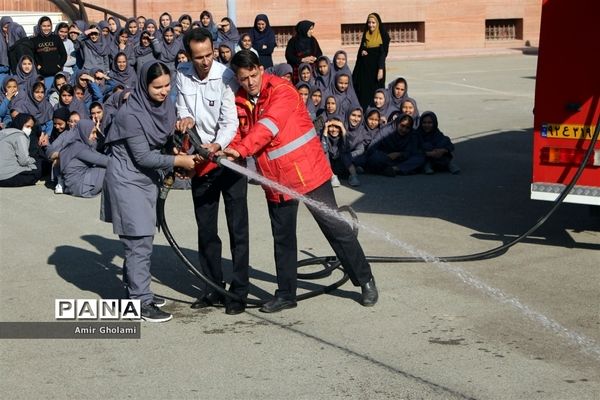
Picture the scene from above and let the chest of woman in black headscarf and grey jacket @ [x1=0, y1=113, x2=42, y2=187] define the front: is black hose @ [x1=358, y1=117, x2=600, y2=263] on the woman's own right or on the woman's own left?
on the woman's own right

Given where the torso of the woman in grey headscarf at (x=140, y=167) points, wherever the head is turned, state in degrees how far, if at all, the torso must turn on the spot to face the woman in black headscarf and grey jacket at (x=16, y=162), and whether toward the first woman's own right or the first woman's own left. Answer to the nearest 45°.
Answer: approximately 90° to the first woman's own left

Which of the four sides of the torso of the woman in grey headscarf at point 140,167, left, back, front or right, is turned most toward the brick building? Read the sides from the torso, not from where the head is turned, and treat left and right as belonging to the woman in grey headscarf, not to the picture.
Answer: left

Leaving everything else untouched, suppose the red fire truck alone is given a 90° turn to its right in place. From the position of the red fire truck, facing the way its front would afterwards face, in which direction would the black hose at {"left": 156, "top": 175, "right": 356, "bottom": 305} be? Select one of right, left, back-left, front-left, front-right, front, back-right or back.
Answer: back-right

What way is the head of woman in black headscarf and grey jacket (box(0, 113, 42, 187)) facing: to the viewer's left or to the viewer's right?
to the viewer's right

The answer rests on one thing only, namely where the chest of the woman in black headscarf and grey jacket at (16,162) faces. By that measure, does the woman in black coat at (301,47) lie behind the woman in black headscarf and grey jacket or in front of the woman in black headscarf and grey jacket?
in front

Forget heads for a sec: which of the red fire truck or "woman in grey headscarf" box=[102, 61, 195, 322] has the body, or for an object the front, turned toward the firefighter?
the woman in grey headscarf

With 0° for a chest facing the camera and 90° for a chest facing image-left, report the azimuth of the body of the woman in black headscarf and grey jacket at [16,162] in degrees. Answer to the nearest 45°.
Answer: approximately 270°

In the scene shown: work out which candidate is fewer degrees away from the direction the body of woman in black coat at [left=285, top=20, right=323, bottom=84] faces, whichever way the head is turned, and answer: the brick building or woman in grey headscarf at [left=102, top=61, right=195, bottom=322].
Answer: the woman in grey headscarf

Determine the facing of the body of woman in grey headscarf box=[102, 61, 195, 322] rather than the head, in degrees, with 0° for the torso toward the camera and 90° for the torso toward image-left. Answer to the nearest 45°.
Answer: approximately 270°
